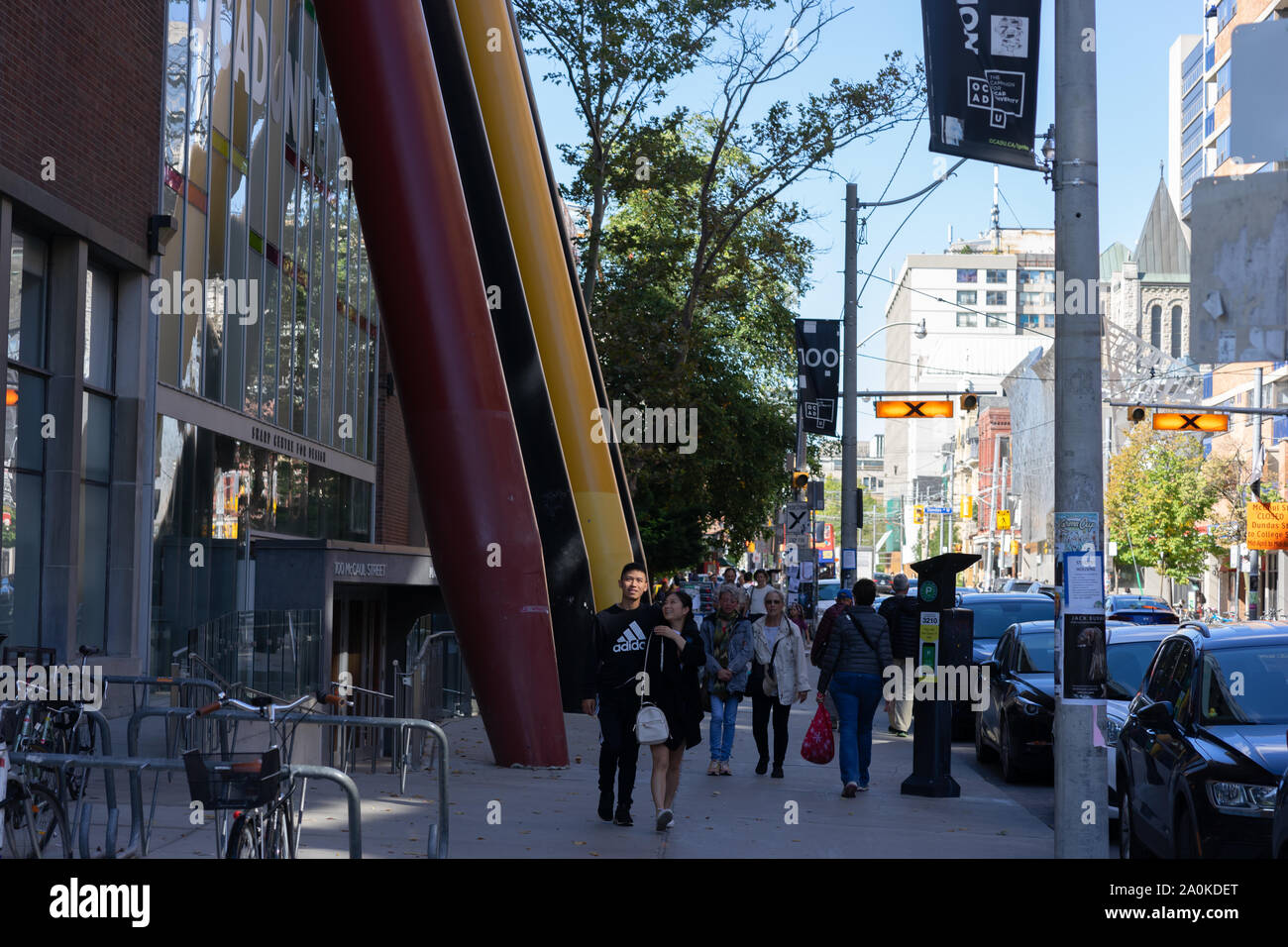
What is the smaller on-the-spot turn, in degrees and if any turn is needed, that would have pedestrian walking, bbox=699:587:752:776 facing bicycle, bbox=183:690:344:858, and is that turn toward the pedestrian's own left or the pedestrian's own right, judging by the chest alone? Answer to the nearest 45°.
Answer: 0° — they already face it

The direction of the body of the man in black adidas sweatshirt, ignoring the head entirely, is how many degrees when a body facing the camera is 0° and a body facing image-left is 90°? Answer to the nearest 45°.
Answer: approximately 0°

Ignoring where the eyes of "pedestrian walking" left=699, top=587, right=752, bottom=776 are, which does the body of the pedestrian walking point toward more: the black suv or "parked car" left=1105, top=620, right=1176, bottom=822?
the black suv

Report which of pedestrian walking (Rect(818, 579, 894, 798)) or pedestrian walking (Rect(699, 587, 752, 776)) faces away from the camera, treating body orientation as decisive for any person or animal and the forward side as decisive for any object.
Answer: pedestrian walking (Rect(818, 579, 894, 798))

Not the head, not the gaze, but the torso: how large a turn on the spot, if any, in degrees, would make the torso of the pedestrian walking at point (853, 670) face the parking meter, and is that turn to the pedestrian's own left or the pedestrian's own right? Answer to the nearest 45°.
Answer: approximately 45° to the pedestrian's own right

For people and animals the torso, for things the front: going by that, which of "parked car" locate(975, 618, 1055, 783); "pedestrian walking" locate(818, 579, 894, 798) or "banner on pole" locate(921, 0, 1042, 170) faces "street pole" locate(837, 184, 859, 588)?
the pedestrian walking

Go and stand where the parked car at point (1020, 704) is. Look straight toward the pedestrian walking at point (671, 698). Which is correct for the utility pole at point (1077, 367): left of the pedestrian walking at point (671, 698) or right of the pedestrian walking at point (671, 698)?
left

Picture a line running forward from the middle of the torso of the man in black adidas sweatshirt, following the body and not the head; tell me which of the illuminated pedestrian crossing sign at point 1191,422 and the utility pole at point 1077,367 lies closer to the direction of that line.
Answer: the utility pole

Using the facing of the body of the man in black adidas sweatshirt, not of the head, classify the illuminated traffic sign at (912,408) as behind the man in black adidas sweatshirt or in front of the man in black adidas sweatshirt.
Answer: behind

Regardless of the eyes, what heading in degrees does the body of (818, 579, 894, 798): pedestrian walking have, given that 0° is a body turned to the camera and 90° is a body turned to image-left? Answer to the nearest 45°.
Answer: approximately 180°

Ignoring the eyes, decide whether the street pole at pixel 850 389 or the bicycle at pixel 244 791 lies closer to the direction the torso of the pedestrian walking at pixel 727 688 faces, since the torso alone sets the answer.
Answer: the bicycle

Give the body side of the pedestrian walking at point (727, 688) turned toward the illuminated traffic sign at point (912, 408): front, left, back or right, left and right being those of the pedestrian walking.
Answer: back
